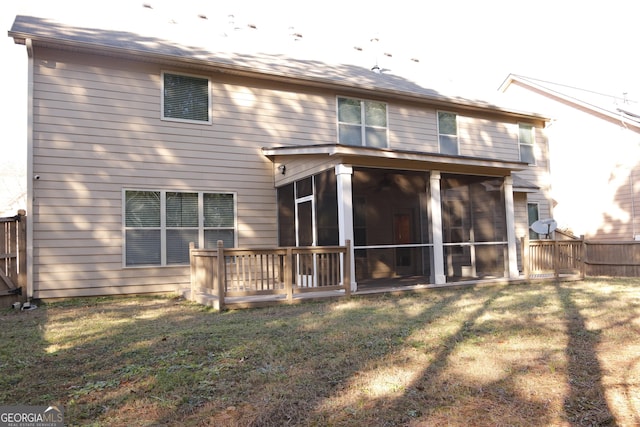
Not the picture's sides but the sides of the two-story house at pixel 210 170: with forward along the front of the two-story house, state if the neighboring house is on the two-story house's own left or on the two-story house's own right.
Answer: on the two-story house's own right

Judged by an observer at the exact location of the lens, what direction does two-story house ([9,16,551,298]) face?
facing away from the viewer and to the left of the viewer

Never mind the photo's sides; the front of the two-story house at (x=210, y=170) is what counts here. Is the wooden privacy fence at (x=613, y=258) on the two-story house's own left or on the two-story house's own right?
on the two-story house's own right

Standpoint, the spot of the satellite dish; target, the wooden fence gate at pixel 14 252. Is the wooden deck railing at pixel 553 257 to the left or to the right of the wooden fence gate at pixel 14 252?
left
